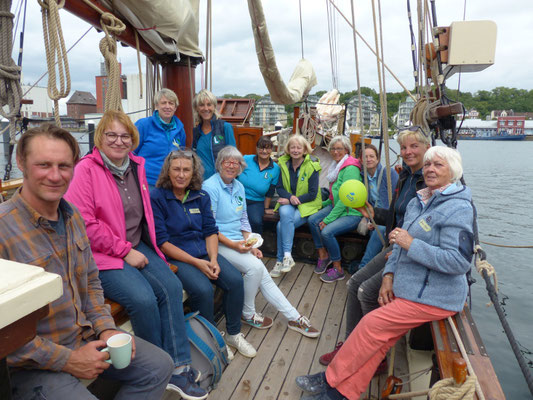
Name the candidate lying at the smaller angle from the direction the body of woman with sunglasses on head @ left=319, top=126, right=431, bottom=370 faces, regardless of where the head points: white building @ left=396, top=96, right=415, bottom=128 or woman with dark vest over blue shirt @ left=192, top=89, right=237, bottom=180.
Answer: the woman with dark vest over blue shirt

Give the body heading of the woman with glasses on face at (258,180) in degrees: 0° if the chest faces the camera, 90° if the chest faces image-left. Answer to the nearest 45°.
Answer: approximately 0°

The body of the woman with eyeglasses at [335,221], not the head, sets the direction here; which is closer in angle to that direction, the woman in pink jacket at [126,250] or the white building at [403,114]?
the woman in pink jacket

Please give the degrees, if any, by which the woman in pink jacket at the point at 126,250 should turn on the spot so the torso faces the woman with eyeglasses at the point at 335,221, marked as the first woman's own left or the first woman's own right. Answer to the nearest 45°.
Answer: approximately 90° to the first woman's own left

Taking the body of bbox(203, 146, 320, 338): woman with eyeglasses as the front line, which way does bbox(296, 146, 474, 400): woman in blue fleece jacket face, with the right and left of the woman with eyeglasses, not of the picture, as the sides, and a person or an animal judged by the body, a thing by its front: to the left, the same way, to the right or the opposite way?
to the right

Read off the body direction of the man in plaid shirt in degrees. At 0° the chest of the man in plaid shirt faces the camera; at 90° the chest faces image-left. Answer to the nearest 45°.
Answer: approximately 315°

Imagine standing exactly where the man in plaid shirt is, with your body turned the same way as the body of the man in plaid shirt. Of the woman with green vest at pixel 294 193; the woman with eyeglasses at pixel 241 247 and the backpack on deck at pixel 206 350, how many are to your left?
3

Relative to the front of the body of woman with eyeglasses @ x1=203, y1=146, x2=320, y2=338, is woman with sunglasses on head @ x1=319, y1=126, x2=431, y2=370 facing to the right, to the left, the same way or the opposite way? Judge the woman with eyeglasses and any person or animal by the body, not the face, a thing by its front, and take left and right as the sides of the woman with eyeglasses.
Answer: to the right

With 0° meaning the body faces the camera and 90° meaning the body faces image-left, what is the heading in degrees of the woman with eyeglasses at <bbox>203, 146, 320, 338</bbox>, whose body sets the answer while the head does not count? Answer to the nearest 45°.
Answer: approximately 315°
